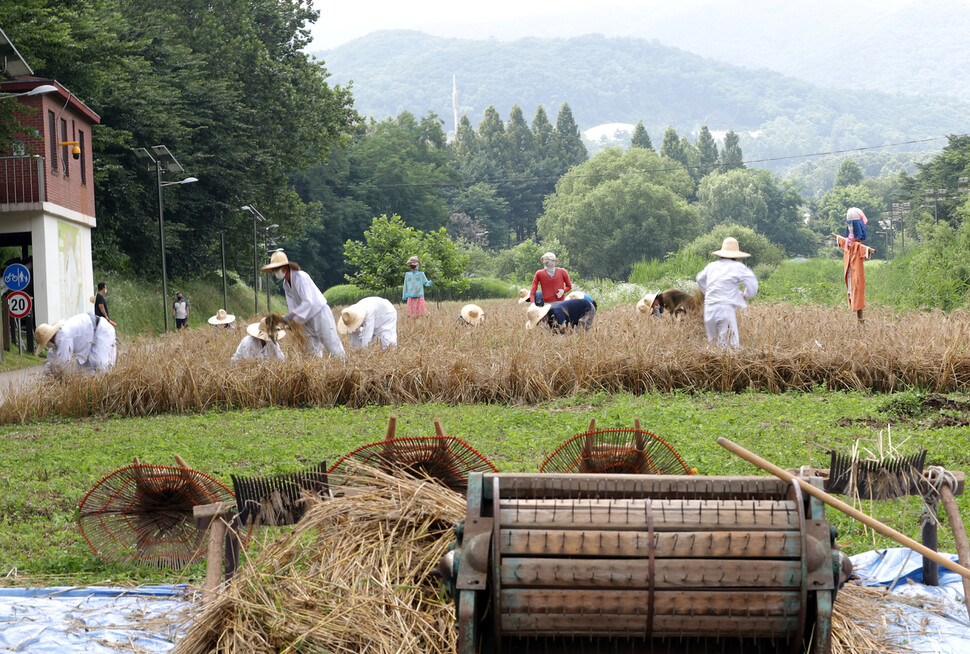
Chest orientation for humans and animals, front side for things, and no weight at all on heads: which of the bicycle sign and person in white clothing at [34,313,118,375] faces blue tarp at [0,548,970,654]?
the bicycle sign

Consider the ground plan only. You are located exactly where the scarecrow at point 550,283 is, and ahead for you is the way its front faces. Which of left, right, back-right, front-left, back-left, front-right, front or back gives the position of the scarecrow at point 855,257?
left

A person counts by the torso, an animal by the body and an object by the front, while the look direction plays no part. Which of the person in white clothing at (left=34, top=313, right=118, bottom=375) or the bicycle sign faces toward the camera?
the bicycle sign

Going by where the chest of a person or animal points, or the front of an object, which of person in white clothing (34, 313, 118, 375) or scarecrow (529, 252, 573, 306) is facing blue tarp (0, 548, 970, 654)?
the scarecrow

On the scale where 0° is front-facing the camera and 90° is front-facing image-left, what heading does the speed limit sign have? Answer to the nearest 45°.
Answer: approximately 0°

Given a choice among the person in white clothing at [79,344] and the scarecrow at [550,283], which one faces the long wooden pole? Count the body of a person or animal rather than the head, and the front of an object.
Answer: the scarecrow

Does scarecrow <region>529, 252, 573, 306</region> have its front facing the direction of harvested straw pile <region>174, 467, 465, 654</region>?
yes

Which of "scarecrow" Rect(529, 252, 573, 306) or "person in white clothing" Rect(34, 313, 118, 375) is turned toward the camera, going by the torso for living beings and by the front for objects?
the scarecrow

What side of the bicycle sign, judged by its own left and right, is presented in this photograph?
front

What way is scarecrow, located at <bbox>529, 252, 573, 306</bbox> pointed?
toward the camera

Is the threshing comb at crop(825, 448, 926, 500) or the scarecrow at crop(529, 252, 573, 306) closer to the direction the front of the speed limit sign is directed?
the threshing comb

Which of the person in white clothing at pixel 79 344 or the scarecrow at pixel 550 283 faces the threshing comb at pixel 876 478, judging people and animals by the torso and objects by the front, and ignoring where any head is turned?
the scarecrow

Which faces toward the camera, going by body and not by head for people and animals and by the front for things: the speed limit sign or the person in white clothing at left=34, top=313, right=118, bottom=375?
the speed limit sign

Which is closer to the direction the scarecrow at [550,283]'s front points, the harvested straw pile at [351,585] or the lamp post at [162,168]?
the harvested straw pile

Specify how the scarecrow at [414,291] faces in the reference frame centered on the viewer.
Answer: facing the viewer

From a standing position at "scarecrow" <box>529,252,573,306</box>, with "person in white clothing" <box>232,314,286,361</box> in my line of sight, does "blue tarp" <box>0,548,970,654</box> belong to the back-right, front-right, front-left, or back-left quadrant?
front-left

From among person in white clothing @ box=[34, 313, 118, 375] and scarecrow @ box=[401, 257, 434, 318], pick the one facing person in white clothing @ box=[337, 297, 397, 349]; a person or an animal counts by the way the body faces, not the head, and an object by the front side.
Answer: the scarecrow

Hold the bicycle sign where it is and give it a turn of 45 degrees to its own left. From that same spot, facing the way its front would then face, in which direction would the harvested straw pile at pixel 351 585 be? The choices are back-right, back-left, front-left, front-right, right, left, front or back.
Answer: front-right

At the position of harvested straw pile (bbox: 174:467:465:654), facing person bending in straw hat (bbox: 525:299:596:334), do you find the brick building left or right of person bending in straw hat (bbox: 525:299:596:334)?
left
